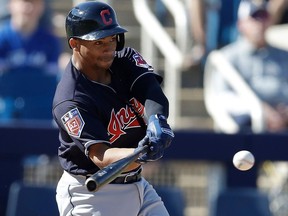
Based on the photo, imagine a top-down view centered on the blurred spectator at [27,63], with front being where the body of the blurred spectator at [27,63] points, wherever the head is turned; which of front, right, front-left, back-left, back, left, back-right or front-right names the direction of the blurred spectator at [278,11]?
left

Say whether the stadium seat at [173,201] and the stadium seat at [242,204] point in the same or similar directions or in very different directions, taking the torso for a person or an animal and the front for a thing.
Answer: same or similar directions

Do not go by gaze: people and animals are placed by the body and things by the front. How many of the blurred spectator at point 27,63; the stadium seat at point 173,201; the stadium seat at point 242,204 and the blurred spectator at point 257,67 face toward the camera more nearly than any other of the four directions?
4

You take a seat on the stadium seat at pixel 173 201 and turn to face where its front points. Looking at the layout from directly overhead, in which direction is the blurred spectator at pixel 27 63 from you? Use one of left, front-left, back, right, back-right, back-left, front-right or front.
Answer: back-right

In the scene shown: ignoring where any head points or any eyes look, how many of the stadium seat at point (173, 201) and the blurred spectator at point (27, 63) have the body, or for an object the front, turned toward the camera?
2

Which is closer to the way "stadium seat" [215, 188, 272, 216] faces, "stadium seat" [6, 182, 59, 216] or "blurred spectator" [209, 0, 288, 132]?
the stadium seat

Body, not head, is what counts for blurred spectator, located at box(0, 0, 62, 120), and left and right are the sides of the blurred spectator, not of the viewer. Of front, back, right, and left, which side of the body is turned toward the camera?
front

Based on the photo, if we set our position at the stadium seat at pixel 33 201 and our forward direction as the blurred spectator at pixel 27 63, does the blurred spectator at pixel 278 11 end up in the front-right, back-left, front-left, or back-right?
front-right

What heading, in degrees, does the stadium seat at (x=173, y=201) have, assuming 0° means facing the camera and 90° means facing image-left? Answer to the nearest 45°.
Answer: approximately 0°

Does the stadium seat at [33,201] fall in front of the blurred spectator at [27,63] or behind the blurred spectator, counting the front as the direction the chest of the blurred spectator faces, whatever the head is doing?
in front

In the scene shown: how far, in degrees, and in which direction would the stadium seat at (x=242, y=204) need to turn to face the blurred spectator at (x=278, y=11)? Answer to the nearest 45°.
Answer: approximately 180°

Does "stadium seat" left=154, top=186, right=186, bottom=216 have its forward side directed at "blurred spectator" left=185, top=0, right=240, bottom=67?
no

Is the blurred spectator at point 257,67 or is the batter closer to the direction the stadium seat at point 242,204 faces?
the batter

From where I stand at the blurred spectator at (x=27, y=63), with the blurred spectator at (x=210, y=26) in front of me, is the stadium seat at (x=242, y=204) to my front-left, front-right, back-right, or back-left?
front-right

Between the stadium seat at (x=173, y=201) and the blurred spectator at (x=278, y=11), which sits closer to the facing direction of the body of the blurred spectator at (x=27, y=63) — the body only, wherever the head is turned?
the stadium seat

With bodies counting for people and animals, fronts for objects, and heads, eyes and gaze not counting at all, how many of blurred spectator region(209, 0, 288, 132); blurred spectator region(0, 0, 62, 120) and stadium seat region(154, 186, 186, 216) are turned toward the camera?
3

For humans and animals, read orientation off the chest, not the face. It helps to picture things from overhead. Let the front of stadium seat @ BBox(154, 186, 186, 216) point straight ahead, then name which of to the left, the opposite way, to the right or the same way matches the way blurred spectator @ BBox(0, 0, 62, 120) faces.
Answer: the same way

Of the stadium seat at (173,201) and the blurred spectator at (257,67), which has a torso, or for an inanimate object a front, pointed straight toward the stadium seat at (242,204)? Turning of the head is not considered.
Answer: the blurred spectator

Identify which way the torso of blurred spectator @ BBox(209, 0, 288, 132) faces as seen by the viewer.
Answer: toward the camera

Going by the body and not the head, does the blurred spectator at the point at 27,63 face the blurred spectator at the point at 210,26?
no
